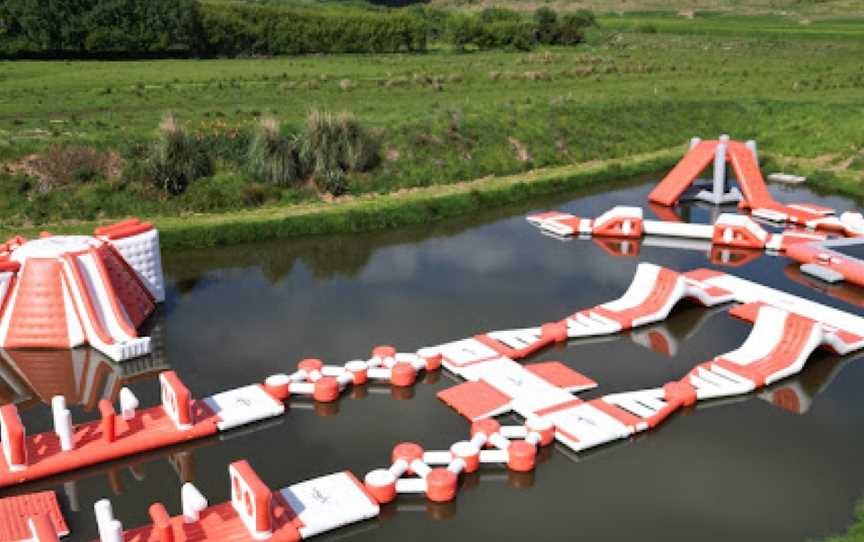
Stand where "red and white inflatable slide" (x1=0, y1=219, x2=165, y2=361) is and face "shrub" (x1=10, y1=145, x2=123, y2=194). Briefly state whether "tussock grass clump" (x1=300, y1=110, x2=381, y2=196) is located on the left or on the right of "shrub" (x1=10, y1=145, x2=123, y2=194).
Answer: right

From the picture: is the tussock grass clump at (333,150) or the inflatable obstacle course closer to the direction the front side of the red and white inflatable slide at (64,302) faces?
the inflatable obstacle course

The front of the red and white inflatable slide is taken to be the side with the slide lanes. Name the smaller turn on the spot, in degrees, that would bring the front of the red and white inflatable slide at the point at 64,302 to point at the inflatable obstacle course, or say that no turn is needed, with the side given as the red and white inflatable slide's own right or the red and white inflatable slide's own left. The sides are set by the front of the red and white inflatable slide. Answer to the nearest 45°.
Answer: approximately 45° to the red and white inflatable slide's own left

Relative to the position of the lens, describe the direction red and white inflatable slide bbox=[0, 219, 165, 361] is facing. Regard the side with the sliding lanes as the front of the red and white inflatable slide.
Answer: facing the viewer and to the right of the viewer

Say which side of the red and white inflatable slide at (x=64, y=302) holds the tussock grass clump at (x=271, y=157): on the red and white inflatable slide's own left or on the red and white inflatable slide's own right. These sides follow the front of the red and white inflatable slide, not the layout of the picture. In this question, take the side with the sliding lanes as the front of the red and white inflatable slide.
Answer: on the red and white inflatable slide's own left

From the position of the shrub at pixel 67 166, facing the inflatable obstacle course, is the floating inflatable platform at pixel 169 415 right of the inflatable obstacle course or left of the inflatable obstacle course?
right

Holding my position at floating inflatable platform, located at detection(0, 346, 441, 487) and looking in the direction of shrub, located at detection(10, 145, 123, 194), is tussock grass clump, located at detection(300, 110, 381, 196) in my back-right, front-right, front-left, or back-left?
front-right

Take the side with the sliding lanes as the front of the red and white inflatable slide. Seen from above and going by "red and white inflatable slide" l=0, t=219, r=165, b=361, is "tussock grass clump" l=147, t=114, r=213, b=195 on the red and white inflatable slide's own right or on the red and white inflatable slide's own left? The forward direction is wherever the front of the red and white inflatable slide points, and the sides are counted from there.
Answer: on the red and white inflatable slide's own left

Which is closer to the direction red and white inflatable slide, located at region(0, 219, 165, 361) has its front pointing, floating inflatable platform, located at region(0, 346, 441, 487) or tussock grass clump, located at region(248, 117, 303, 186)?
the floating inflatable platform

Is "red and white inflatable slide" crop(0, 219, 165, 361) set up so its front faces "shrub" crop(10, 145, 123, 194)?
no

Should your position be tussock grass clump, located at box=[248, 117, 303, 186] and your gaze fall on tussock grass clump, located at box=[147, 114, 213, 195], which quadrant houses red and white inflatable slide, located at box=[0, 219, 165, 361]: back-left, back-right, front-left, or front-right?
front-left

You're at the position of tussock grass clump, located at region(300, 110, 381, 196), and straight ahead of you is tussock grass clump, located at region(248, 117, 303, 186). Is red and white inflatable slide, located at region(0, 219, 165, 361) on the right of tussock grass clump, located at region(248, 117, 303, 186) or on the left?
left

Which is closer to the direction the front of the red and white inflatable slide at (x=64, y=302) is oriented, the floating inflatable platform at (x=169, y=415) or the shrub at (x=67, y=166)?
the floating inflatable platform

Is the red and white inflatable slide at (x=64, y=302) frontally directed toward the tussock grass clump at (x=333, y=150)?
no

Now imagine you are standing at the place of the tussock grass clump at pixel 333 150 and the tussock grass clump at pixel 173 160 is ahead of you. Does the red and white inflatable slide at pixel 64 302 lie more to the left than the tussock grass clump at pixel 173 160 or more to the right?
left

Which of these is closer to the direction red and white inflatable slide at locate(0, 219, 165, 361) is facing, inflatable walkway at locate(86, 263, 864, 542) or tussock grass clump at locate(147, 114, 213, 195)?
the inflatable walkway

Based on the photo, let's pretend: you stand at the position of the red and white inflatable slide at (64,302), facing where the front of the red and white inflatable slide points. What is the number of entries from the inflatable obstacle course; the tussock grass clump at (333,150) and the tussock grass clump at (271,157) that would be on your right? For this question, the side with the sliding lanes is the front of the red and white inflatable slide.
0

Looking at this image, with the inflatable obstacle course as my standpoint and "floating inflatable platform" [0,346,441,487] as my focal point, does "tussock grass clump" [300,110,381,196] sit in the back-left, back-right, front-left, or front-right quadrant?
front-right
